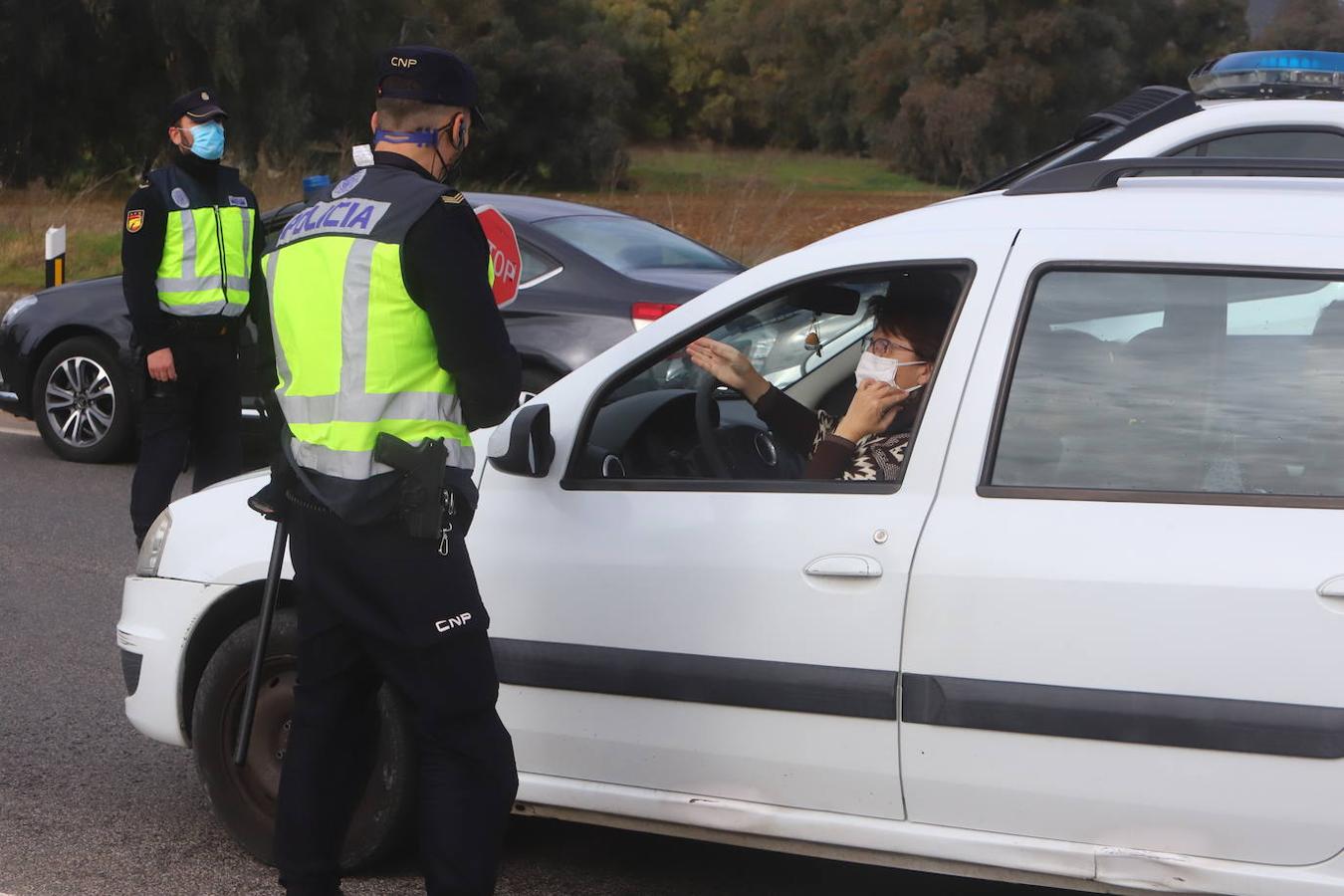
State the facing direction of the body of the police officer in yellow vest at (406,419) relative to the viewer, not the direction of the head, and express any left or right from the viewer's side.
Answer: facing away from the viewer and to the right of the viewer

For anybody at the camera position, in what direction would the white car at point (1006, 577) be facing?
facing to the left of the viewer

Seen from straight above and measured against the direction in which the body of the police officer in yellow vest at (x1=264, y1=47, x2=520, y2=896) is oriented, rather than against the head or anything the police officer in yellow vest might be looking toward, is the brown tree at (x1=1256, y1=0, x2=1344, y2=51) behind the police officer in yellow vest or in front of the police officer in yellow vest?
in front

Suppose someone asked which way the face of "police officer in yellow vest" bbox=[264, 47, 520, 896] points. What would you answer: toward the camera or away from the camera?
away from the camera

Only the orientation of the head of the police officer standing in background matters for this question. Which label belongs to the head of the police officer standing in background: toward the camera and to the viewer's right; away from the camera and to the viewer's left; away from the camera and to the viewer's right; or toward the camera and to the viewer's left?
toward the camera and to the viewer's right

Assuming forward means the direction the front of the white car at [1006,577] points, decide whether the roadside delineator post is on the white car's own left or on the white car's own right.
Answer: on the white car's own right

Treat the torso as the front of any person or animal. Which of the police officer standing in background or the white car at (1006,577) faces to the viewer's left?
the white car

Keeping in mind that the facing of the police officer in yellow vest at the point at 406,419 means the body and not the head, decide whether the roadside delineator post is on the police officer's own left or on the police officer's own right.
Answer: on the police officer's own left

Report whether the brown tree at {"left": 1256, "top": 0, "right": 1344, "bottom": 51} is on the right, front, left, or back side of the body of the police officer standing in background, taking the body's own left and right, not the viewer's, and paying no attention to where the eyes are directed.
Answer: left

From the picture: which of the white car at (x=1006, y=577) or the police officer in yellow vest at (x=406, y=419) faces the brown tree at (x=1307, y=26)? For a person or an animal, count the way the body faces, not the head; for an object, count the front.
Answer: the police officer in yellow vest
